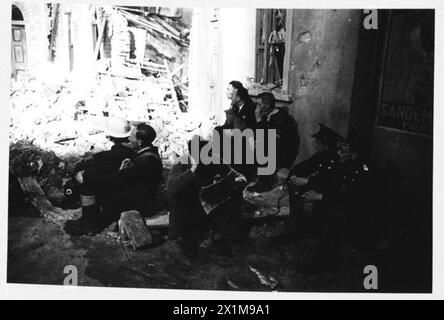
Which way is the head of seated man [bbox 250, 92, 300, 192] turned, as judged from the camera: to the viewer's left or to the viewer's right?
to the viewer's left

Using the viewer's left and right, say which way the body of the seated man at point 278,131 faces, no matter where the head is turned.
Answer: facing to the left of the viewer

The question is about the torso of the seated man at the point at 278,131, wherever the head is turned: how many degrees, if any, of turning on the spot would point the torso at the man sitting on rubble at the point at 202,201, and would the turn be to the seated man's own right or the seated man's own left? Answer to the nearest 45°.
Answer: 0° — they already face them

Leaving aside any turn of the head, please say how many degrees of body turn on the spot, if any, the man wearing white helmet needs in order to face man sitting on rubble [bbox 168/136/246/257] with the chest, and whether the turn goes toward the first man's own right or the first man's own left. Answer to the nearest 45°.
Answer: approximately 135° to the first man's own left

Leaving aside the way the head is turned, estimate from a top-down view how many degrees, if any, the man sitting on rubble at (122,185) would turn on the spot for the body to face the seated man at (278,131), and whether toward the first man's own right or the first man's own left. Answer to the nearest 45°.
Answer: approximately 180°

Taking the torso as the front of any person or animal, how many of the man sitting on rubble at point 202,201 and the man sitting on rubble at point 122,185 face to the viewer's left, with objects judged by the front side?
1
